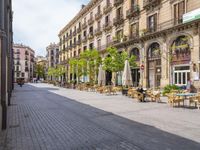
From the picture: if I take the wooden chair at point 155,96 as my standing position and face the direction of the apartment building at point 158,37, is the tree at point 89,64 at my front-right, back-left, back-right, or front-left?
front-left

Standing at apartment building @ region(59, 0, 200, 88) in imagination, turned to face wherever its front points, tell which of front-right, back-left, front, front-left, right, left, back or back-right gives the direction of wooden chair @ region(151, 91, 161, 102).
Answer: front-left
